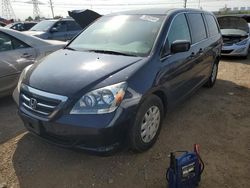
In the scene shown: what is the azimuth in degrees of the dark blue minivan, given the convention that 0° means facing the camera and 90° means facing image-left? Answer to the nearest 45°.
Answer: approximately 45°

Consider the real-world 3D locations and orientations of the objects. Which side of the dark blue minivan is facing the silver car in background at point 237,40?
back

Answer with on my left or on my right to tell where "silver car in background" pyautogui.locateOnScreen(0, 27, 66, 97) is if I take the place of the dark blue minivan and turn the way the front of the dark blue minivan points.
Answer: on my right
